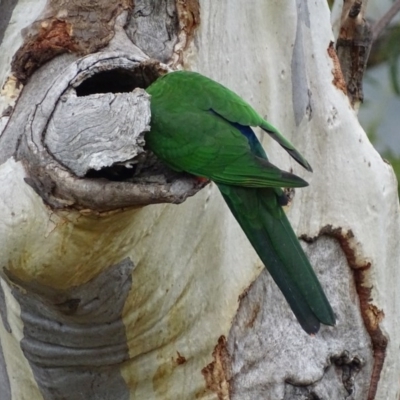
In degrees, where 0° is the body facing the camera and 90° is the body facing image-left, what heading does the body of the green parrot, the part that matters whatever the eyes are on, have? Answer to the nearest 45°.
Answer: approximately 135°
